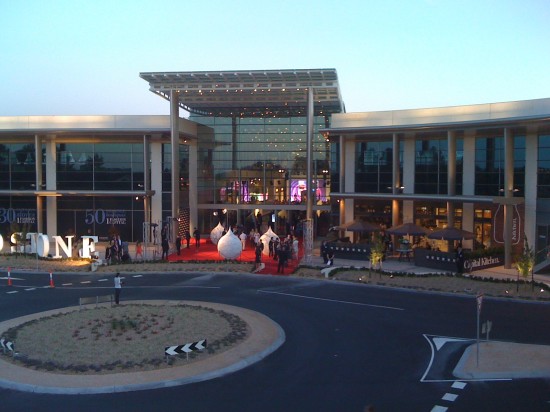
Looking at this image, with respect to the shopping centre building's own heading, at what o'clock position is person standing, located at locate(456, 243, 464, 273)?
The person standing is roughly at 11 o'clock from the shopping centre building.

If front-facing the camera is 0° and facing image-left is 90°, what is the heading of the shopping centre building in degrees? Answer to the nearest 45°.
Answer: approximately 0°

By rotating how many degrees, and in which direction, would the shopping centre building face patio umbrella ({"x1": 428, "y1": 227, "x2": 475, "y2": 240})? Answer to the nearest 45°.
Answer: approximately 45° to its left

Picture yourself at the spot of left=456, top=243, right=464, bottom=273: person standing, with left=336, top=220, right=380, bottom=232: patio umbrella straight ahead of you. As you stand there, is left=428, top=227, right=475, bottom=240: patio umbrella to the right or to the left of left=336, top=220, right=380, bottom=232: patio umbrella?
right

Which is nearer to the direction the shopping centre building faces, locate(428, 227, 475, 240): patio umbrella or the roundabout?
the roundabout

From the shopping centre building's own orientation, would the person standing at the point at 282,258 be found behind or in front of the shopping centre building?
in front

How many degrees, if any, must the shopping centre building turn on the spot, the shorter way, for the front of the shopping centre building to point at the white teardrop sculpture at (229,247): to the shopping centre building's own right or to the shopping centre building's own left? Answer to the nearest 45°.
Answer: approximately 45° to the shopping centre building's own right

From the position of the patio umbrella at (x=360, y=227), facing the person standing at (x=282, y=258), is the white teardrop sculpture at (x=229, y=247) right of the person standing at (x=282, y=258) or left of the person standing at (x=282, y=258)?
right

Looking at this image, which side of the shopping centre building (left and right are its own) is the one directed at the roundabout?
front
